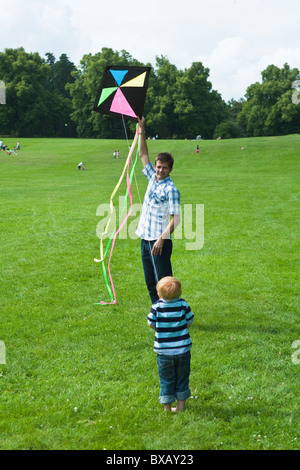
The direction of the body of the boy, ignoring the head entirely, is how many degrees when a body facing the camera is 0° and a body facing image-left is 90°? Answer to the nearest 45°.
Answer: approximately 180°

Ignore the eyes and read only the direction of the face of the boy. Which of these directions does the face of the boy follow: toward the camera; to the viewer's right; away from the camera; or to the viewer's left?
away from the camera

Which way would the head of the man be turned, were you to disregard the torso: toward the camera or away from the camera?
toward the camera

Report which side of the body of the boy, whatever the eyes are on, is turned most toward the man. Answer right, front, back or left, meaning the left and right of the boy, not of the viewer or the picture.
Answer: front
